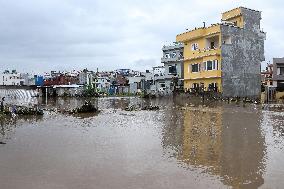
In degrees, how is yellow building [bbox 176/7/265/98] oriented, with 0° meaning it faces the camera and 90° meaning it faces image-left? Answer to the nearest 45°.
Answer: approximately 45°
